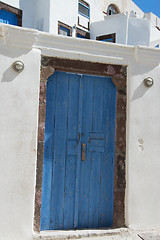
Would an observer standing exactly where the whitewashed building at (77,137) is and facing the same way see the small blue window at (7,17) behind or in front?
behind

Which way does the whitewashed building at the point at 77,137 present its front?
toward the camera
